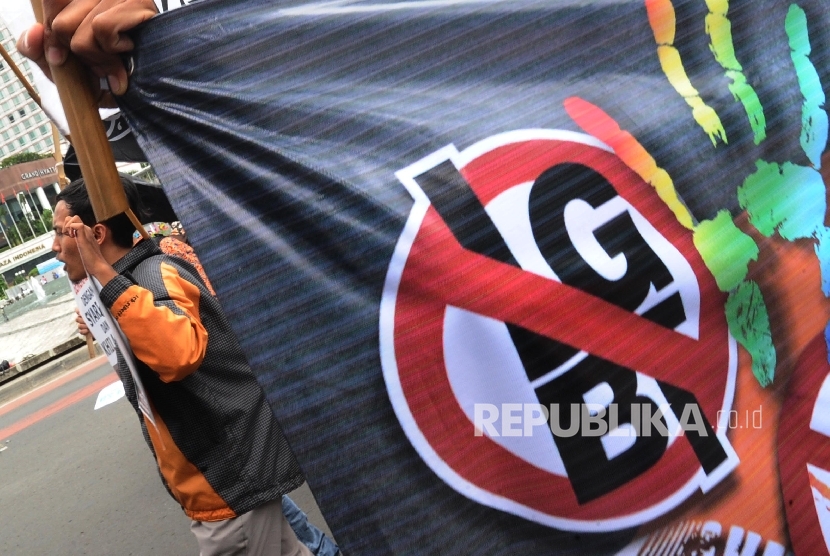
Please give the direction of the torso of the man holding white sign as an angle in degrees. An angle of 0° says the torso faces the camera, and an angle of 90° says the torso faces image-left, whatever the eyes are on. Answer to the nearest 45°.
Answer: approximately 90°

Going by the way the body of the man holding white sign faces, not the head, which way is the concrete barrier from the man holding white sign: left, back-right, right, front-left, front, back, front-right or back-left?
right

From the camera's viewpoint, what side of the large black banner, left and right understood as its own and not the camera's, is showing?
front

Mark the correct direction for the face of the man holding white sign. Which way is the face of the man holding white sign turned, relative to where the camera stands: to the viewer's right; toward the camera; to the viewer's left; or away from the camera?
to the viewer's left

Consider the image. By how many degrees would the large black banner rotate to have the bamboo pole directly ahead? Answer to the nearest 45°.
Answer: approximately 135° to its right
